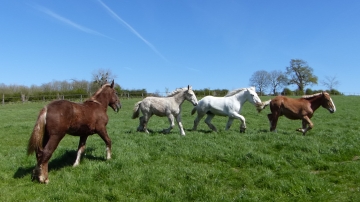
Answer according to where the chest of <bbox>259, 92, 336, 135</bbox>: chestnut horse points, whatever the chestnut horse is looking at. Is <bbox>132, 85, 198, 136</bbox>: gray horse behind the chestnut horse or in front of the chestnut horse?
behind

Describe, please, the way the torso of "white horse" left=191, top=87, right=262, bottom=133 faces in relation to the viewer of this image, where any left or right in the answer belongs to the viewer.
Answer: facing to the right of the viewer

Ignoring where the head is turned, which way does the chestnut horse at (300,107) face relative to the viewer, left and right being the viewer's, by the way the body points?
facing to the right of the viewer

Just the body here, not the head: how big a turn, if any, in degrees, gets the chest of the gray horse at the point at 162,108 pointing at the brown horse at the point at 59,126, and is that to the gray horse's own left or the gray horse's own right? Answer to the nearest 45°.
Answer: approximately 135° to the gray horse's own right

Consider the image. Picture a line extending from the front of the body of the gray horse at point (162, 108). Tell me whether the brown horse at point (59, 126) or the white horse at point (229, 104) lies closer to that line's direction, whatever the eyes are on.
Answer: the white horse

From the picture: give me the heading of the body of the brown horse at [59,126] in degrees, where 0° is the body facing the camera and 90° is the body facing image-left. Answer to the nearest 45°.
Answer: approximately 225°

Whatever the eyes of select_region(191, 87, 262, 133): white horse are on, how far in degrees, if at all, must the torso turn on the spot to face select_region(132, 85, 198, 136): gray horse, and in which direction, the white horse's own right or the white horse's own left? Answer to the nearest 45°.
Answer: approximately 135° to the white horse's own right

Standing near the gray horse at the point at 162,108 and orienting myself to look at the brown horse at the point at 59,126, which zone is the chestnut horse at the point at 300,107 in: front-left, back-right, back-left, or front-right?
back-left
